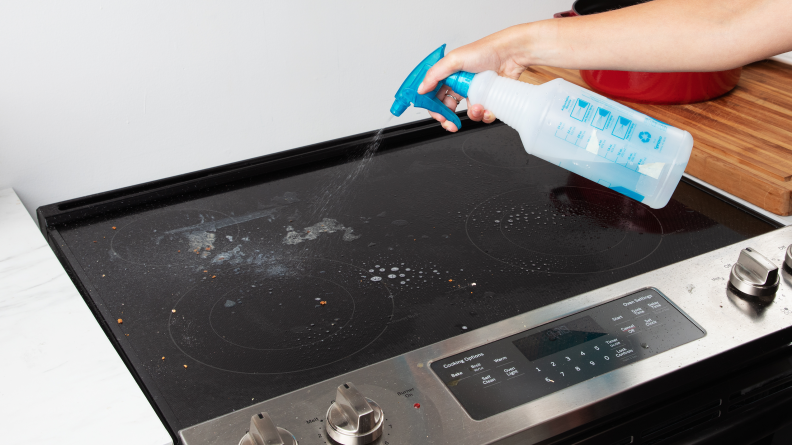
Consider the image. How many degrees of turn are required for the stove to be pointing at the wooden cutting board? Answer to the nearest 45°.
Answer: approximately 90° to its left

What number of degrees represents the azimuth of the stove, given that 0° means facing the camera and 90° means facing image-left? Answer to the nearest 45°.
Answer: approximately 315°

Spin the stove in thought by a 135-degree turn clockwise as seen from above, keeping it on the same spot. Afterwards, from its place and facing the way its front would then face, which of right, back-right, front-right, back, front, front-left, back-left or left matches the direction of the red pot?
back-right
